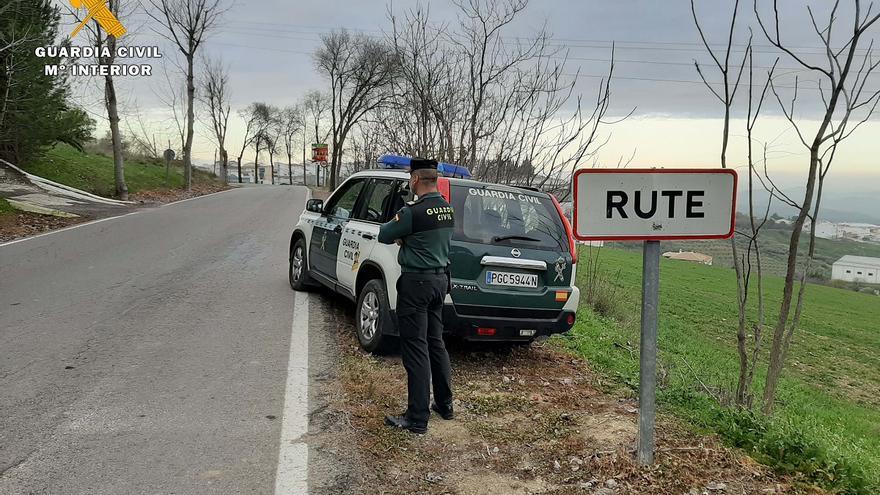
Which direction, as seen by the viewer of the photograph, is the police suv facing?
facing away from the viewer and to the left of the viewer

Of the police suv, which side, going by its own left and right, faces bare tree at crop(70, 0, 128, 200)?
front

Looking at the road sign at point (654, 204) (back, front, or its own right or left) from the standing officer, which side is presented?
right

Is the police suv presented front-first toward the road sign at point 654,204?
no

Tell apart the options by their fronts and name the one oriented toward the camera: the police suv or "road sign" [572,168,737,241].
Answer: the road sign

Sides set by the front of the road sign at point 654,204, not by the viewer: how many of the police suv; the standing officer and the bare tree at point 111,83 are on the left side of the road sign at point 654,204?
0

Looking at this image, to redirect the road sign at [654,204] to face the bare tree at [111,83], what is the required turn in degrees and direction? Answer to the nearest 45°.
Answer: approximately 135° to its right

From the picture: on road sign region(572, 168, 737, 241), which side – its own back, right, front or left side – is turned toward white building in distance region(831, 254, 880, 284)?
back

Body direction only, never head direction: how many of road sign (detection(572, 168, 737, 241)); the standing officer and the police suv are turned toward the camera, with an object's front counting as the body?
1

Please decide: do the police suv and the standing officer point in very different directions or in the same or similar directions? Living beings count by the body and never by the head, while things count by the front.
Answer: same or similar directions

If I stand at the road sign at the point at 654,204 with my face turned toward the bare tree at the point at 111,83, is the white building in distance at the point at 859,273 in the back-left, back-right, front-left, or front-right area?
front-right

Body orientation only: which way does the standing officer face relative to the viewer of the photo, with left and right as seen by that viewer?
facing away from the viewer and to the left of the viewer

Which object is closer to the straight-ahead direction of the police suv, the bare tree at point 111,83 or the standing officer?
the bare tree

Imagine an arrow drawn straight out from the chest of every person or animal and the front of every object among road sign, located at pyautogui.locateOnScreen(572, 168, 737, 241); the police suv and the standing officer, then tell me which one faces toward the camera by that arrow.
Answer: the road sign

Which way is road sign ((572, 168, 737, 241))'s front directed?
toward the camera
